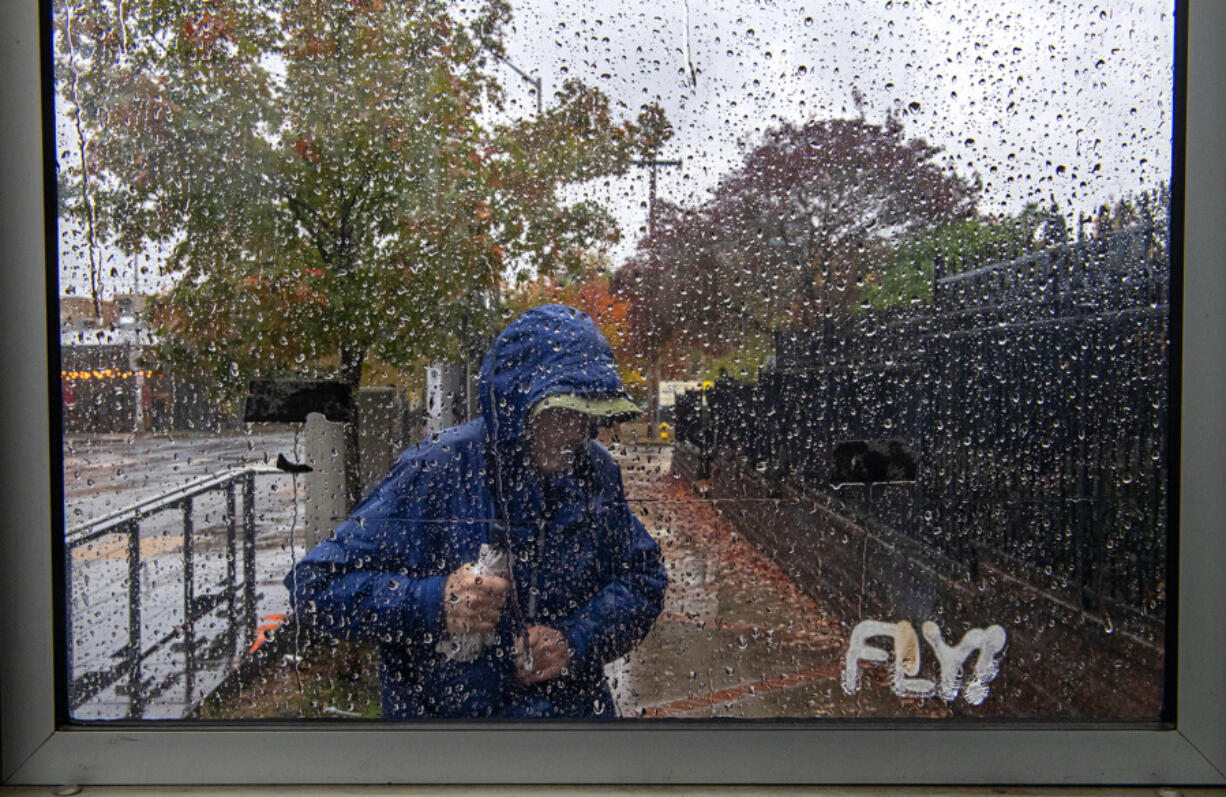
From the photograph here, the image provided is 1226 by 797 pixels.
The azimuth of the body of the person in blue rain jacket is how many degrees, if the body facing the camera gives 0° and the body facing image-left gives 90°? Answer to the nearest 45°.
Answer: approximately 315°

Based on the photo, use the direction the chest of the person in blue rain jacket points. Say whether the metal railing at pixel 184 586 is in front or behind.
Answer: behind

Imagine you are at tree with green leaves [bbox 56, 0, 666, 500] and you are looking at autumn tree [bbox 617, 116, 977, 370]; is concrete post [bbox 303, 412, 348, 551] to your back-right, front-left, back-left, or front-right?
back-right
